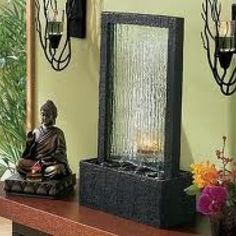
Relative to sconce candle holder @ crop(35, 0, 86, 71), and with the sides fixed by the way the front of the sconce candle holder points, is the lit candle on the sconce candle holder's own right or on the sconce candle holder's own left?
on the sconce candle holder's own left

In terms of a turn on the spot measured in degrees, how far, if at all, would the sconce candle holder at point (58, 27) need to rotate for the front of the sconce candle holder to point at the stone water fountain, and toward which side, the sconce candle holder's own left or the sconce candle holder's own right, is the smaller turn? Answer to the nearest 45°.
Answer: approximately 90° to the sconce candle holder's own left

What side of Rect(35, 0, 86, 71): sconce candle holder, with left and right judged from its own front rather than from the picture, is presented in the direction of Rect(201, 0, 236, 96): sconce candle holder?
left

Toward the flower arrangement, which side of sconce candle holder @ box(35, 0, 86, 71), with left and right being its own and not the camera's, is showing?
left

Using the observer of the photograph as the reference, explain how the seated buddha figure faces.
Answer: facing the viewer and to the left of the viewer

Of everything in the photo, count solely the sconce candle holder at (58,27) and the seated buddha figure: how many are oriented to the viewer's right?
0

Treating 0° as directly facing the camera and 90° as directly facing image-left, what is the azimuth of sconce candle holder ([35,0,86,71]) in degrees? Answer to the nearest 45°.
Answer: approximately 45°

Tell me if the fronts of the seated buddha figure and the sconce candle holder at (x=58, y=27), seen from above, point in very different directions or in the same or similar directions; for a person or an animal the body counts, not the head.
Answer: same or similar directions
